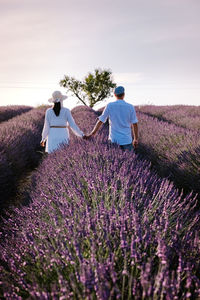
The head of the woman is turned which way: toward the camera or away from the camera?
away from the camera

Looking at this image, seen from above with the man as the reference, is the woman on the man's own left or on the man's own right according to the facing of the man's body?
on the man's own left

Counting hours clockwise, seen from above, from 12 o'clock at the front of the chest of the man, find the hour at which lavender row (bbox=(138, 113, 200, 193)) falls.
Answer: The lavender row is roughly at 2 o'clock from the man.

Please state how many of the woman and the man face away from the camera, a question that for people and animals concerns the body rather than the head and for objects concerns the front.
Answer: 2

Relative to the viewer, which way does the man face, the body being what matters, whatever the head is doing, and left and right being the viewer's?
facing away from the viewer

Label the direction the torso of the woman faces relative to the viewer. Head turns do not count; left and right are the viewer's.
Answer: facing away from the viewer

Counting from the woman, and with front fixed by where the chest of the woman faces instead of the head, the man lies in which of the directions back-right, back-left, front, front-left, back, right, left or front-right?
back-right

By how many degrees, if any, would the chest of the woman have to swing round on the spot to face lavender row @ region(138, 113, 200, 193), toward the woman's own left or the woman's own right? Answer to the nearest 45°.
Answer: approximately 90° to the woman's own right
